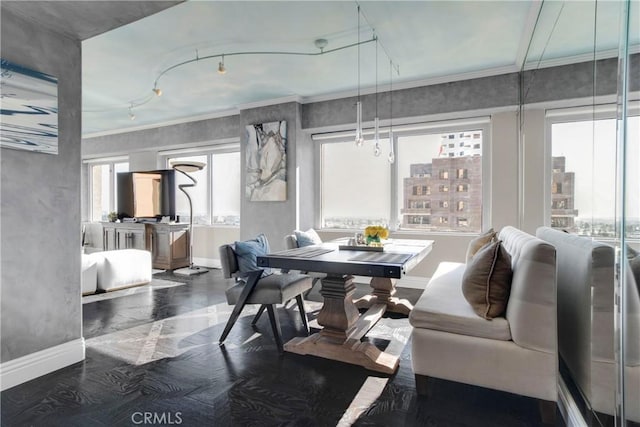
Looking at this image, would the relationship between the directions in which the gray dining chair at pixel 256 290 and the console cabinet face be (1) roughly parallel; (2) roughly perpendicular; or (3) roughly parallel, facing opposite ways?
roughly perpendicular

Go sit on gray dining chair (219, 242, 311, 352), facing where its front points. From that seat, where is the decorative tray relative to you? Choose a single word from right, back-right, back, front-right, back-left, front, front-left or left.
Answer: front-left

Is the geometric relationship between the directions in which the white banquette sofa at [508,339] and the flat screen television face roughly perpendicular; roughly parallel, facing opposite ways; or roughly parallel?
roughly perpendicular

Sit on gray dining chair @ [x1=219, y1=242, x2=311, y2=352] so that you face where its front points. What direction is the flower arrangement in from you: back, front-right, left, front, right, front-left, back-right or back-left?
front-left

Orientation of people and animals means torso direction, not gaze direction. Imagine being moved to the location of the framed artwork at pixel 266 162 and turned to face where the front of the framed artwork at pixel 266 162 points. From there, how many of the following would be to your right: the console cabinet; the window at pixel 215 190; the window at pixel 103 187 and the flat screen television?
4

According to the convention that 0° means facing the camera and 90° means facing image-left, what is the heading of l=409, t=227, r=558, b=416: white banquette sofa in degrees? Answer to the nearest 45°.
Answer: approximately 90°

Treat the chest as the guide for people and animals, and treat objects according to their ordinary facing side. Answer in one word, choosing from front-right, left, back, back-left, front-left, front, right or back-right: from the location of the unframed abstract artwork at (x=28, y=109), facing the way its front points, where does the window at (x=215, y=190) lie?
left

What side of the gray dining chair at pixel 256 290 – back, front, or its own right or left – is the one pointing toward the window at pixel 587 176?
front

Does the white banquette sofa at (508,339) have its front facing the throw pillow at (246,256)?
yes

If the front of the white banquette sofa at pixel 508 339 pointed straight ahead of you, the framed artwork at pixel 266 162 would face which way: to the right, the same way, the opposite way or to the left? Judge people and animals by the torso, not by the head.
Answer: to the left

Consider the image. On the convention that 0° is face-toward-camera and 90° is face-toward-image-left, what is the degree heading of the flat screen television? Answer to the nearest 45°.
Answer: approximately 45°

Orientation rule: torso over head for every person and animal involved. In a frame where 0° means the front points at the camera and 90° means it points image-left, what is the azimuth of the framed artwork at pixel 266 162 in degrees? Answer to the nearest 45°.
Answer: approximately 45°
